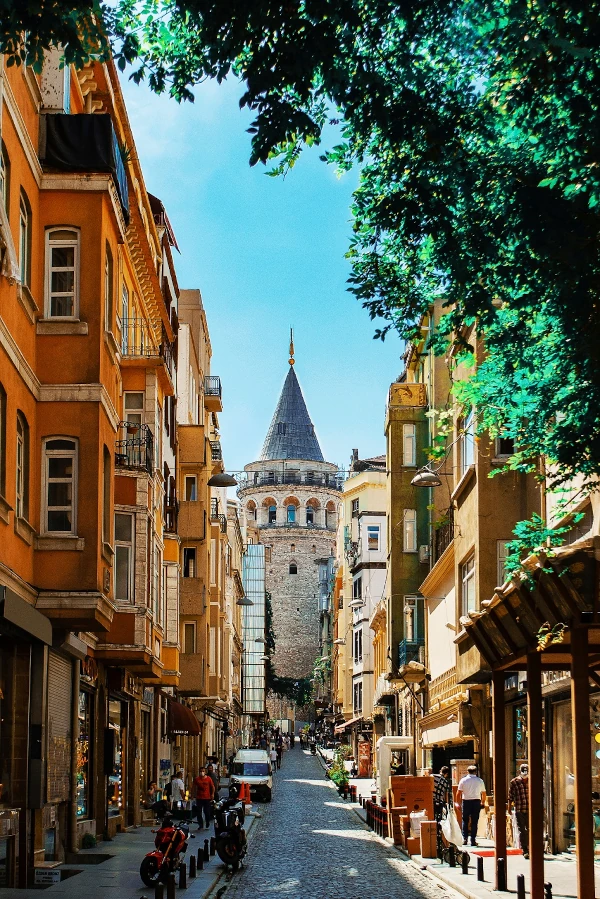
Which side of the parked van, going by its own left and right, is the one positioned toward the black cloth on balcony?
front

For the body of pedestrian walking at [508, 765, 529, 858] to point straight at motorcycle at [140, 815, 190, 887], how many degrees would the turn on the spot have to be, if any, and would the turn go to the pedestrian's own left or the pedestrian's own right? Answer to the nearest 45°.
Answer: approximately 45° to the pedestrian's own right

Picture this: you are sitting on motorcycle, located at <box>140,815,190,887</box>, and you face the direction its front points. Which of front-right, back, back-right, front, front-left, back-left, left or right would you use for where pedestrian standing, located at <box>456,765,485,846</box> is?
back

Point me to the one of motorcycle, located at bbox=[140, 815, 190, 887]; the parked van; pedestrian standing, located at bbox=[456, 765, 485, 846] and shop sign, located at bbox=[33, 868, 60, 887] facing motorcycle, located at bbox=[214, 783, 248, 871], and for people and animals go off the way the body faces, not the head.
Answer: the parked van

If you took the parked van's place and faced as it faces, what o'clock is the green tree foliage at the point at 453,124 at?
The green tree foliage is roughly at 12 o'clock from the parked van.

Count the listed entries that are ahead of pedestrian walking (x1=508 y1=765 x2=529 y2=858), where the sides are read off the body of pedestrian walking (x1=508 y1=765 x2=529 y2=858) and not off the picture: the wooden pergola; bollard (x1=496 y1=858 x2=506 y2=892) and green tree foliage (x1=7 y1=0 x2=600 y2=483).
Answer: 3

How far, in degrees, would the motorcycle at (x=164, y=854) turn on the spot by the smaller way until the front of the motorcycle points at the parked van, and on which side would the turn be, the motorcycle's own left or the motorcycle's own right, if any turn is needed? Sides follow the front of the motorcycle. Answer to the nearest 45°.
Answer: approximately 135° to the motorcycle's own right

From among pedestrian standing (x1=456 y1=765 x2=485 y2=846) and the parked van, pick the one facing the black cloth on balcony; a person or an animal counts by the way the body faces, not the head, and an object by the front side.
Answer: the parked van

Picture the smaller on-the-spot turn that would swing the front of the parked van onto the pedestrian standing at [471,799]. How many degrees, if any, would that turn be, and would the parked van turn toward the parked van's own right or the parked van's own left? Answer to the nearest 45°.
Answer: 0° — it already faces them

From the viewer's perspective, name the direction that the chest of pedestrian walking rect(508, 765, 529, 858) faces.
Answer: toward the camera

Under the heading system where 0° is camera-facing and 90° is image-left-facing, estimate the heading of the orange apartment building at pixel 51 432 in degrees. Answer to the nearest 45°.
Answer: approximately 270°

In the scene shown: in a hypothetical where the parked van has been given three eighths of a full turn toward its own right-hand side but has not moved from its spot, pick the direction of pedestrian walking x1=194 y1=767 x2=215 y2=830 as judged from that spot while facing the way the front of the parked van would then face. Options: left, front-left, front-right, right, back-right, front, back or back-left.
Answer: back-left

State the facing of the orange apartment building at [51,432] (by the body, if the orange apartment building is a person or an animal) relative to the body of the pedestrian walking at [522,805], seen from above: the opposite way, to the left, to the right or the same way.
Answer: to the left

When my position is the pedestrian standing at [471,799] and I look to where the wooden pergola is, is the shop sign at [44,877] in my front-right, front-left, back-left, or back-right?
front-right
